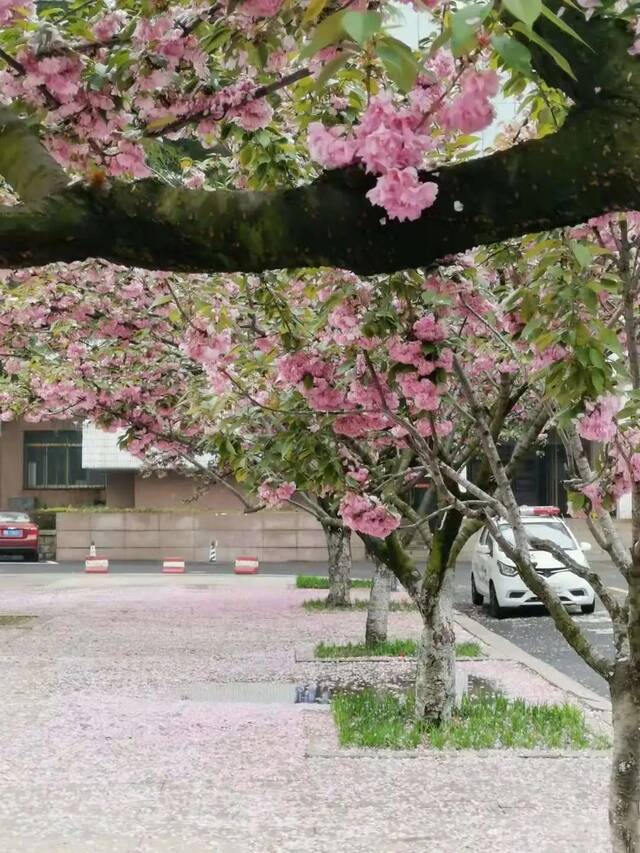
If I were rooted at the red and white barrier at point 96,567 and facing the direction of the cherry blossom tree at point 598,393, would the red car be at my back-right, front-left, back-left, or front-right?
back-right

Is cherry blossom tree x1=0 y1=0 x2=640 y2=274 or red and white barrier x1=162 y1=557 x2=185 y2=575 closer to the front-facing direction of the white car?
the cherry blossom tree

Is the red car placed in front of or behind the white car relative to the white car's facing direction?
behind

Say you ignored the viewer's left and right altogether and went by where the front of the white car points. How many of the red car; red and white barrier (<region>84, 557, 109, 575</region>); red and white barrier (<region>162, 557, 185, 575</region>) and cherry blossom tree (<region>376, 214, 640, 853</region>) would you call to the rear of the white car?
3

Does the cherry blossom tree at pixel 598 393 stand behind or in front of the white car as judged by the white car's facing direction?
in front

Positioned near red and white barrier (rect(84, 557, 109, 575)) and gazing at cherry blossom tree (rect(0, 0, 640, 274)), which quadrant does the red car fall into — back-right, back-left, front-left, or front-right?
back-right

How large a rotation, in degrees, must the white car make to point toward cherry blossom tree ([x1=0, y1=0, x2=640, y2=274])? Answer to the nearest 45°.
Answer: approximately 45° to its right

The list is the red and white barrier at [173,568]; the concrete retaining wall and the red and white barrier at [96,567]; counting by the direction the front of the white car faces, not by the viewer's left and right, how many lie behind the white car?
3

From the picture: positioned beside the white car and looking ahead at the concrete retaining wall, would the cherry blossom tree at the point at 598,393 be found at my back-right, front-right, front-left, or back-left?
back-left
